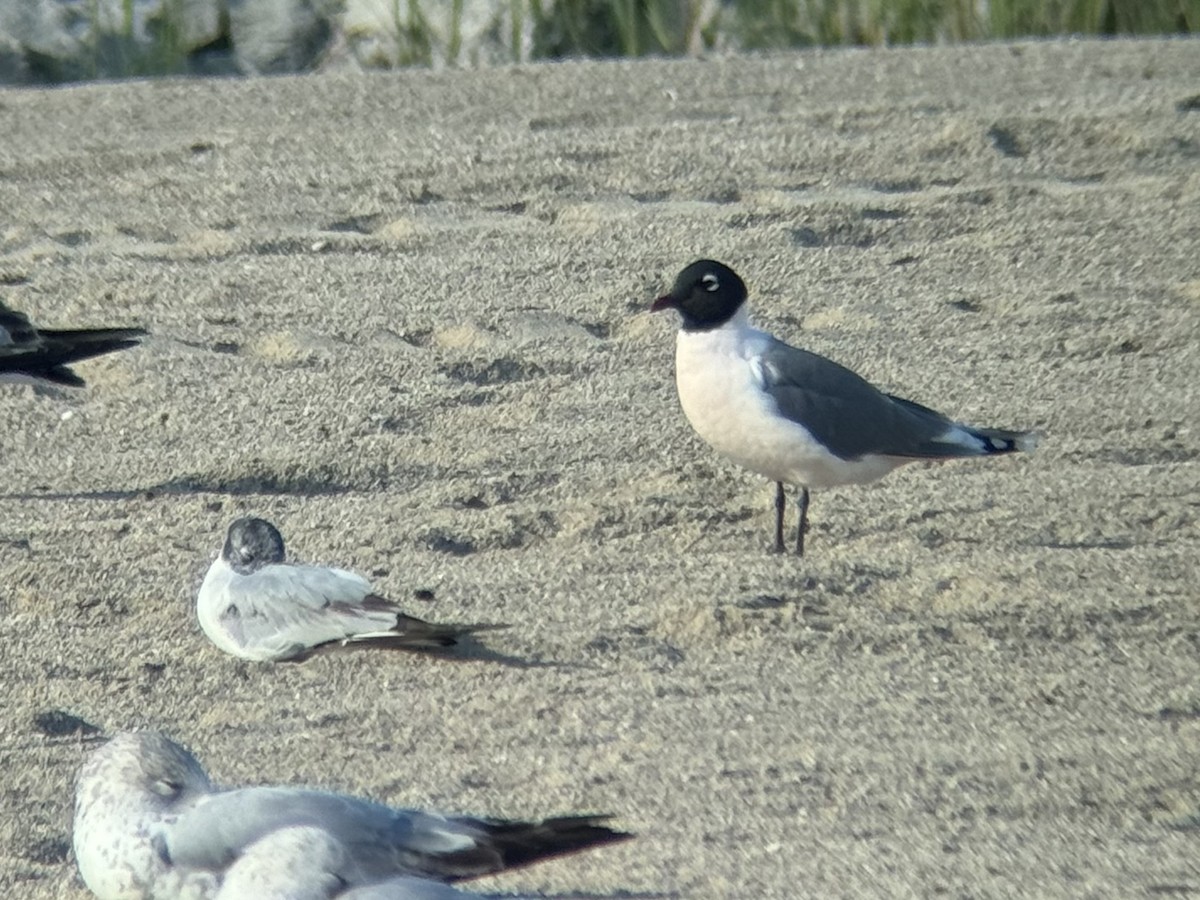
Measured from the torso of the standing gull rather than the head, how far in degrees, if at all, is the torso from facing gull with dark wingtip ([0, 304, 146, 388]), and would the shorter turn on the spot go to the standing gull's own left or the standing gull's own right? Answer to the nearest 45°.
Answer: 0° — it already faces it

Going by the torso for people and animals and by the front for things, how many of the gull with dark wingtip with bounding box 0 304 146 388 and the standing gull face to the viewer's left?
2

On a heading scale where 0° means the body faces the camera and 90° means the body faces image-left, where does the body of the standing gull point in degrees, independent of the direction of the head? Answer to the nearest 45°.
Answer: approximately 90°

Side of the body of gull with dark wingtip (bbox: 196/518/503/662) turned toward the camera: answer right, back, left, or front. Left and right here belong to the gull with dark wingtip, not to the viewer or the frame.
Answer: left

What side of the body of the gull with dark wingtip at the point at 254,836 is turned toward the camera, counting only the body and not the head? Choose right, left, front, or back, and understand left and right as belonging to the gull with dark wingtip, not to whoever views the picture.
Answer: left

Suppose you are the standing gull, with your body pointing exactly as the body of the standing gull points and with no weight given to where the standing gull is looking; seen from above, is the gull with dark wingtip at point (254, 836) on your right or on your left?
on your left

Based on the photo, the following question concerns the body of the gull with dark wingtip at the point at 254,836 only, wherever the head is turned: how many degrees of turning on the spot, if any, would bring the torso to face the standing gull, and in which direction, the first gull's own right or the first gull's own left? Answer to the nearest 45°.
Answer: approximately 135° to the first gull's own right

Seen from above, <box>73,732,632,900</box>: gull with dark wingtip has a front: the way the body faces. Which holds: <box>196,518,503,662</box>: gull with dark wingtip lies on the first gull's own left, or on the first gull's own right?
on the first gull's own right

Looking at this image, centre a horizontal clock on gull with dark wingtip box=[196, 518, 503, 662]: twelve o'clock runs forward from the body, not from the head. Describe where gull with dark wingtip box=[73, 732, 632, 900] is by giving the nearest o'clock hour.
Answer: gull with dark wingtip box=[73, 732, 632, 900] is roughly at 9 o'clock from gull with dark wingtip box=[196, 518, 503, 662].

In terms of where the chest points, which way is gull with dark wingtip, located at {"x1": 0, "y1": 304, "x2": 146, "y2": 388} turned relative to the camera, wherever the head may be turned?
to the viewer's left

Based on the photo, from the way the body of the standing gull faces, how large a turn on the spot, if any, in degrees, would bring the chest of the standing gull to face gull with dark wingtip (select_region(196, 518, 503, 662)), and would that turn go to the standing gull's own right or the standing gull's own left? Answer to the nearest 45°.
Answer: approximately 45° to the standing gull's own left
